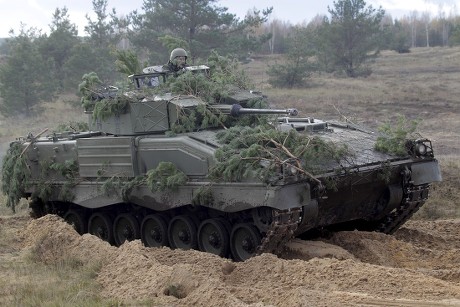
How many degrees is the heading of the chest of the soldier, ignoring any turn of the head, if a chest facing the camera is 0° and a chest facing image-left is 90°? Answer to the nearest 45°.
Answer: approximately 315°
